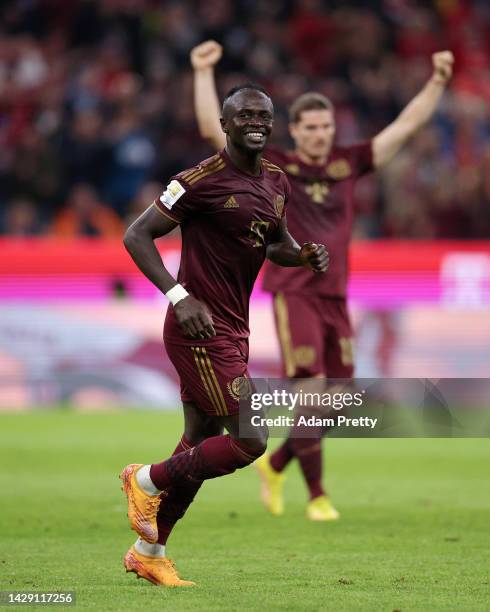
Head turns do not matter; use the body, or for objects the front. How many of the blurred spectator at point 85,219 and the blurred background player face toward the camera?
2

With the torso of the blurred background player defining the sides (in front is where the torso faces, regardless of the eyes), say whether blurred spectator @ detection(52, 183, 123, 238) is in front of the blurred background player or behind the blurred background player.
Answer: behind

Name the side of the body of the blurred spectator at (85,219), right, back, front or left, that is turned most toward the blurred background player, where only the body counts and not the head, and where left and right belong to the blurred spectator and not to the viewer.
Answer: front

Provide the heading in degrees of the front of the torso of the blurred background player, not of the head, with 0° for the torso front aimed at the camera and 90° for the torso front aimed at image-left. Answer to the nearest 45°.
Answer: approximately 0°

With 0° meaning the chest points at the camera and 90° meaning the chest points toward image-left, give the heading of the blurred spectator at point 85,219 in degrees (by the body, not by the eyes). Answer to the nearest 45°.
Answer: approximately 0°

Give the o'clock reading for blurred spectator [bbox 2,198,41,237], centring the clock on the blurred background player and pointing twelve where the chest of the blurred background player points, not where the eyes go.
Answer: The blurred spectator is roughly at 5 o'clock from the blurred background player.

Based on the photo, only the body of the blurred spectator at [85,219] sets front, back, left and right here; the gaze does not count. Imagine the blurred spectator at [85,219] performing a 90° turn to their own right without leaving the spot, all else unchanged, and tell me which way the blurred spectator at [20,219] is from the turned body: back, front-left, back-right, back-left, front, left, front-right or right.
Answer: front
